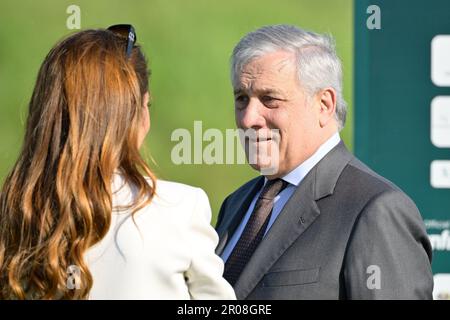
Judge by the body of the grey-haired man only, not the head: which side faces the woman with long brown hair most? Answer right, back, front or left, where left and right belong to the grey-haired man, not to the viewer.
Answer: front

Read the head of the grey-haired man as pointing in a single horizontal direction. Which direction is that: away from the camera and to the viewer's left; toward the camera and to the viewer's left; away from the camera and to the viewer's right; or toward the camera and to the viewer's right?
toward the camera and to the viewer's left

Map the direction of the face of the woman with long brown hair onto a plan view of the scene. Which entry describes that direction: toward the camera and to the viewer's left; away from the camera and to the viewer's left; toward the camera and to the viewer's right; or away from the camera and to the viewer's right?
away from the camera and to the viewer's right

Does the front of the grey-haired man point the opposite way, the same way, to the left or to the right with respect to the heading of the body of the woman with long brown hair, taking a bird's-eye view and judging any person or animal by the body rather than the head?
the opposite way

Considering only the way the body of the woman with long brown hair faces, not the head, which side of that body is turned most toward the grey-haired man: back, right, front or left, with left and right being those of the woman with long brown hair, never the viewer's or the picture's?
front

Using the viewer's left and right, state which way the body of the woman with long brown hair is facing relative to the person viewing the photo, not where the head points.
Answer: facing away from the viewer and to the right of the viewer
